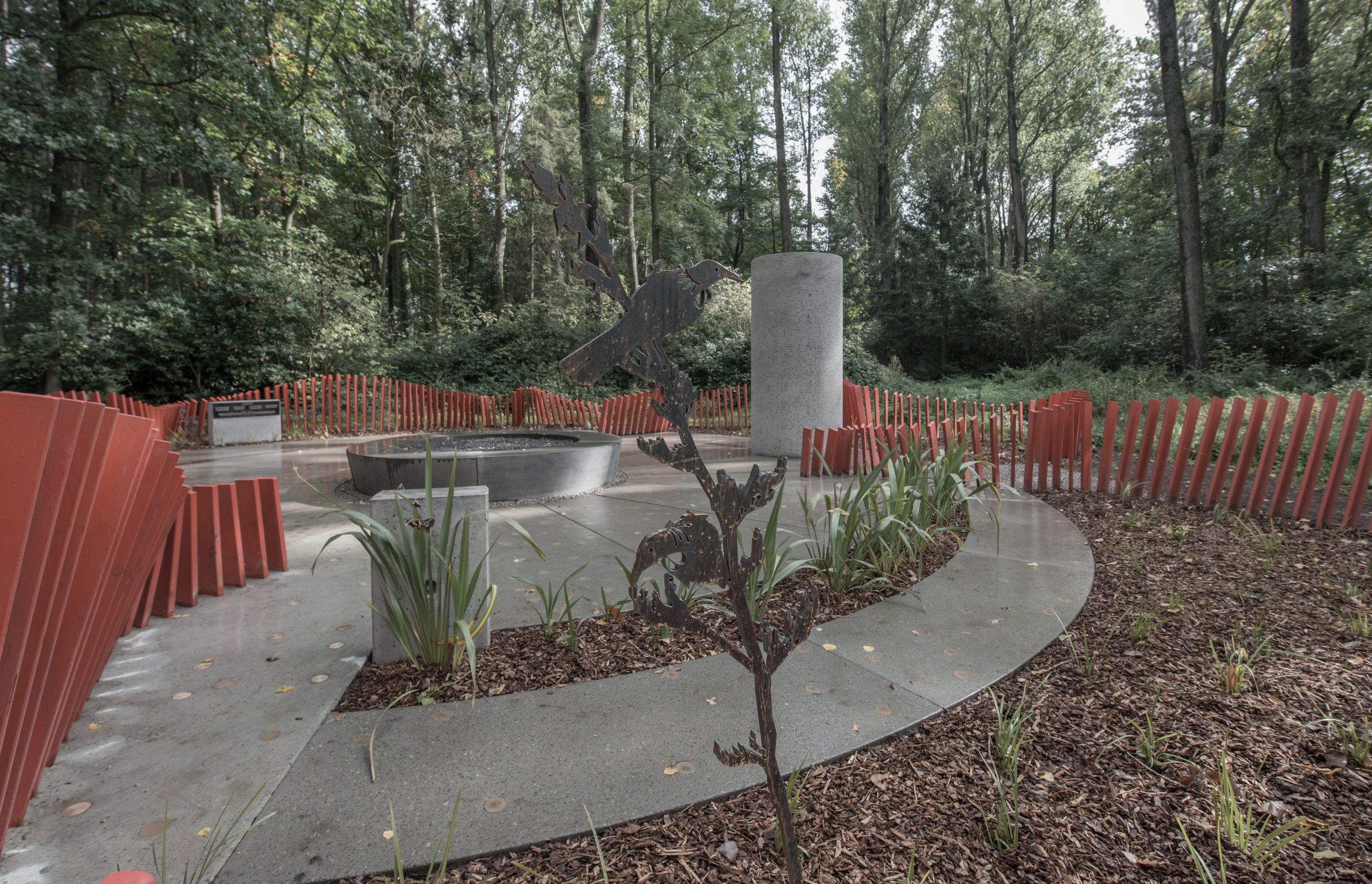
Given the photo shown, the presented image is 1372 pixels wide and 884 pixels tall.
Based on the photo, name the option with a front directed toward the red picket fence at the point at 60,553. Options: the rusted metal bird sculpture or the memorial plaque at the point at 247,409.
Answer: the memorial plaque

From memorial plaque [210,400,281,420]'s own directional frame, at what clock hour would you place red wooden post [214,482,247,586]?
The red wooden post is roughly at 12 o'clock from the memorial plaque.

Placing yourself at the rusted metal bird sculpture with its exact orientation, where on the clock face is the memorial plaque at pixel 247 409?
The memorial plaque is roughly at 8 o'clock from the rusted metal bird sculpture.

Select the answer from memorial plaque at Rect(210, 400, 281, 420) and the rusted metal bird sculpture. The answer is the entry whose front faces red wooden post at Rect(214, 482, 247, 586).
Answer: the memorial plaque

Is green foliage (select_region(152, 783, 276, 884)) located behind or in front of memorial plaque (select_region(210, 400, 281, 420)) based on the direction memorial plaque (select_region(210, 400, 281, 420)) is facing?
in front

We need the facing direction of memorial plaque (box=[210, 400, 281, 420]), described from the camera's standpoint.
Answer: facing the viewer

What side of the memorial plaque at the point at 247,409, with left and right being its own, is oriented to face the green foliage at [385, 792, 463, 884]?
front

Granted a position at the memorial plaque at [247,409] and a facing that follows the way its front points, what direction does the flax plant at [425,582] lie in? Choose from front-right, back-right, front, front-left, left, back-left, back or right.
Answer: front

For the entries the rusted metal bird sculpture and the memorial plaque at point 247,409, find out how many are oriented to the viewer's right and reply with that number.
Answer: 1

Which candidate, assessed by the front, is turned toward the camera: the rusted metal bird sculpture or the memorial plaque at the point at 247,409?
the memorial plaque

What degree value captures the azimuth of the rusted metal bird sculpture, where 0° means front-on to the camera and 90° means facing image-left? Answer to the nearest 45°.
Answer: approximately 270°

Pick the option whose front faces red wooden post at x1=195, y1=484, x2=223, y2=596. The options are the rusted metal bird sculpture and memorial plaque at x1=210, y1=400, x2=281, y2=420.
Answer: the memorial plaque

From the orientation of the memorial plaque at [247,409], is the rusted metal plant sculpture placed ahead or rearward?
ahead

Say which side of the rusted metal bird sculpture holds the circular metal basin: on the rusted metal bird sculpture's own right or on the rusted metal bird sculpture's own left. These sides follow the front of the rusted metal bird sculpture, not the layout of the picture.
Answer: on the rusted metal bird sculpture's own left

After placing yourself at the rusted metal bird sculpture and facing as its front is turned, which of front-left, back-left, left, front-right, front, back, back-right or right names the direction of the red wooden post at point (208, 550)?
back-left
